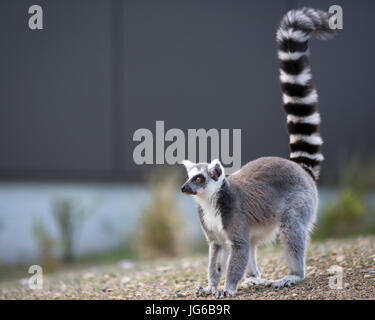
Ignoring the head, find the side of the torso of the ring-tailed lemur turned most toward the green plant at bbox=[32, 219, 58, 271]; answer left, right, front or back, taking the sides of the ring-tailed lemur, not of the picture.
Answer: right

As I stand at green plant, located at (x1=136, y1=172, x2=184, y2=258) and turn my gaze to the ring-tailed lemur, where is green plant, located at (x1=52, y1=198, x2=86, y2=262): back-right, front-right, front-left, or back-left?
back-right

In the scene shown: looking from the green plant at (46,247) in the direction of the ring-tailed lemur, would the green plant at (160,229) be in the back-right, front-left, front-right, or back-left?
front-left

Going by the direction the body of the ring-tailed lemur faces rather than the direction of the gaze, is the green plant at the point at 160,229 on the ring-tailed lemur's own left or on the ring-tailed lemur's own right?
on the ring-tailed lemur's own right

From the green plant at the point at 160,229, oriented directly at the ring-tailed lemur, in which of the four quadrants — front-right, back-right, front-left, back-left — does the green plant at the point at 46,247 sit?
back-right

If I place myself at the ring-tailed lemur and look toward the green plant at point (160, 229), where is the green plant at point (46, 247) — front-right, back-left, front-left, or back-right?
front-left

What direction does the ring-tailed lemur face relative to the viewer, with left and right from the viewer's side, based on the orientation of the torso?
facing the viewer and to the left of the viewer

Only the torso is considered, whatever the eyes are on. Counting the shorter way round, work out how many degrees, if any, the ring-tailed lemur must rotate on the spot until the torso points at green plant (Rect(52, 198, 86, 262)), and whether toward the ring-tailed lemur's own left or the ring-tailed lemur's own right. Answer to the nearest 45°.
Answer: approximately 90° to the ring-tailed lemur's own right

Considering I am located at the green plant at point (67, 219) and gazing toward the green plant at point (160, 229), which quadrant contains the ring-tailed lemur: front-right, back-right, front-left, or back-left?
front-right

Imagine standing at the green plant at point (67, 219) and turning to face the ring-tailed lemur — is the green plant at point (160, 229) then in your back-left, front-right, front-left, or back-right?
front-left
